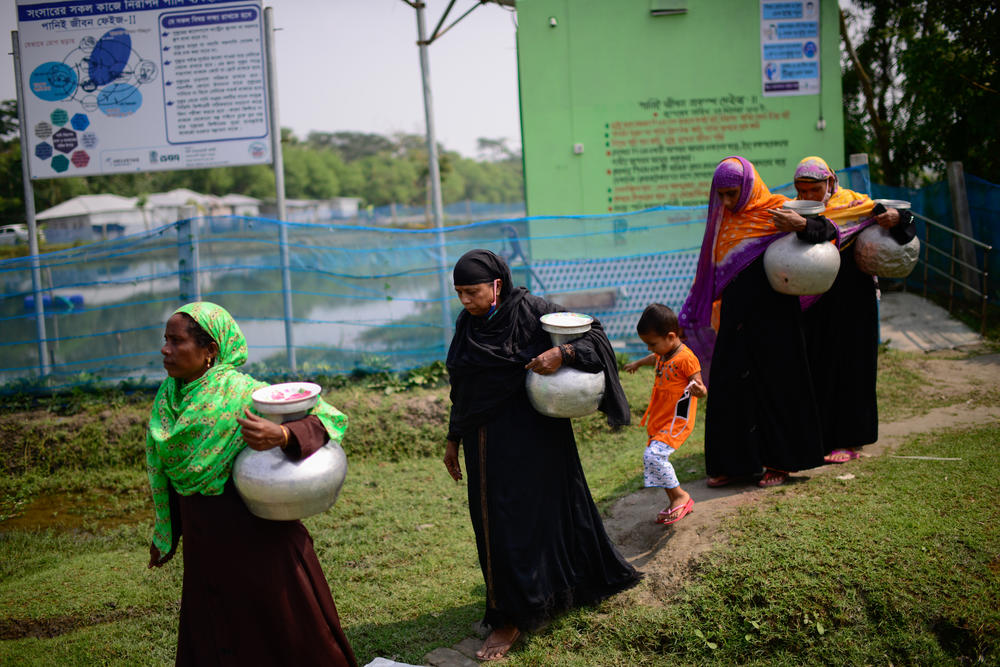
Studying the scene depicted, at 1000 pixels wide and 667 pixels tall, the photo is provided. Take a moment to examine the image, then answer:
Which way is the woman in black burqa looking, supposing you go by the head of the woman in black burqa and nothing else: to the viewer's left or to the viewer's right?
to the viewer's left

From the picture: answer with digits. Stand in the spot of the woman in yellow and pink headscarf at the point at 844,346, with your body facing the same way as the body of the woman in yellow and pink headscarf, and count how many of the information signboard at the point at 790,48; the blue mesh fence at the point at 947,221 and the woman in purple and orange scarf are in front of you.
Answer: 1

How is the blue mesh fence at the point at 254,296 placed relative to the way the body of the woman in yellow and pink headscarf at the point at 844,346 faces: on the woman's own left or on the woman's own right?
on the woman's own right

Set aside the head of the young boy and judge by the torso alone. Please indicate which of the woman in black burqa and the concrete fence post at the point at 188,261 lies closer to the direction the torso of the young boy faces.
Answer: the woman in black burqa

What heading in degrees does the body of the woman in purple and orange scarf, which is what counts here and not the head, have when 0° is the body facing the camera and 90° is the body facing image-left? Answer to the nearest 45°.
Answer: approximately 45°

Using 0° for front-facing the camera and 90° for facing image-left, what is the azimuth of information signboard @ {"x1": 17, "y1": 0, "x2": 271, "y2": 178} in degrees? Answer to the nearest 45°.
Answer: approximately 0°

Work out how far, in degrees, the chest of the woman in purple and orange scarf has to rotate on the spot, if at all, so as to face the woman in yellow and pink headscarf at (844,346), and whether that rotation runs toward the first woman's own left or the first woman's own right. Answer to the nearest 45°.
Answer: approximately 180°

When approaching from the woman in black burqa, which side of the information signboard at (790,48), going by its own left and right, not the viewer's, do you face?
front

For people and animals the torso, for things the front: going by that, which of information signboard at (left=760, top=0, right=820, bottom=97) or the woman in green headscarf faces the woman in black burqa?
the information signboard

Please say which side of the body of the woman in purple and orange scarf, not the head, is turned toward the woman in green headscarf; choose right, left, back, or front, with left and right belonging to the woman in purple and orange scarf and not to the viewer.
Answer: front

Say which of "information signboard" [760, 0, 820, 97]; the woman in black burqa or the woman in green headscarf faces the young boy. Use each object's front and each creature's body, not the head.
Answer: the information signboard

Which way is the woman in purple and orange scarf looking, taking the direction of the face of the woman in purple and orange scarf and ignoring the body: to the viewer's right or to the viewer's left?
to the viewer's left
